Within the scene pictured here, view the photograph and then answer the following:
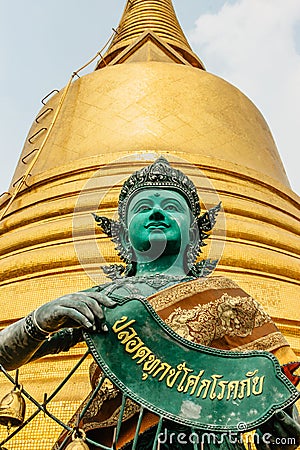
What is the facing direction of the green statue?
toward the camera

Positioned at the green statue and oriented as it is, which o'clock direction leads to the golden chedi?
The golden chedi is roughly at 6 o'clock from the green statue.
